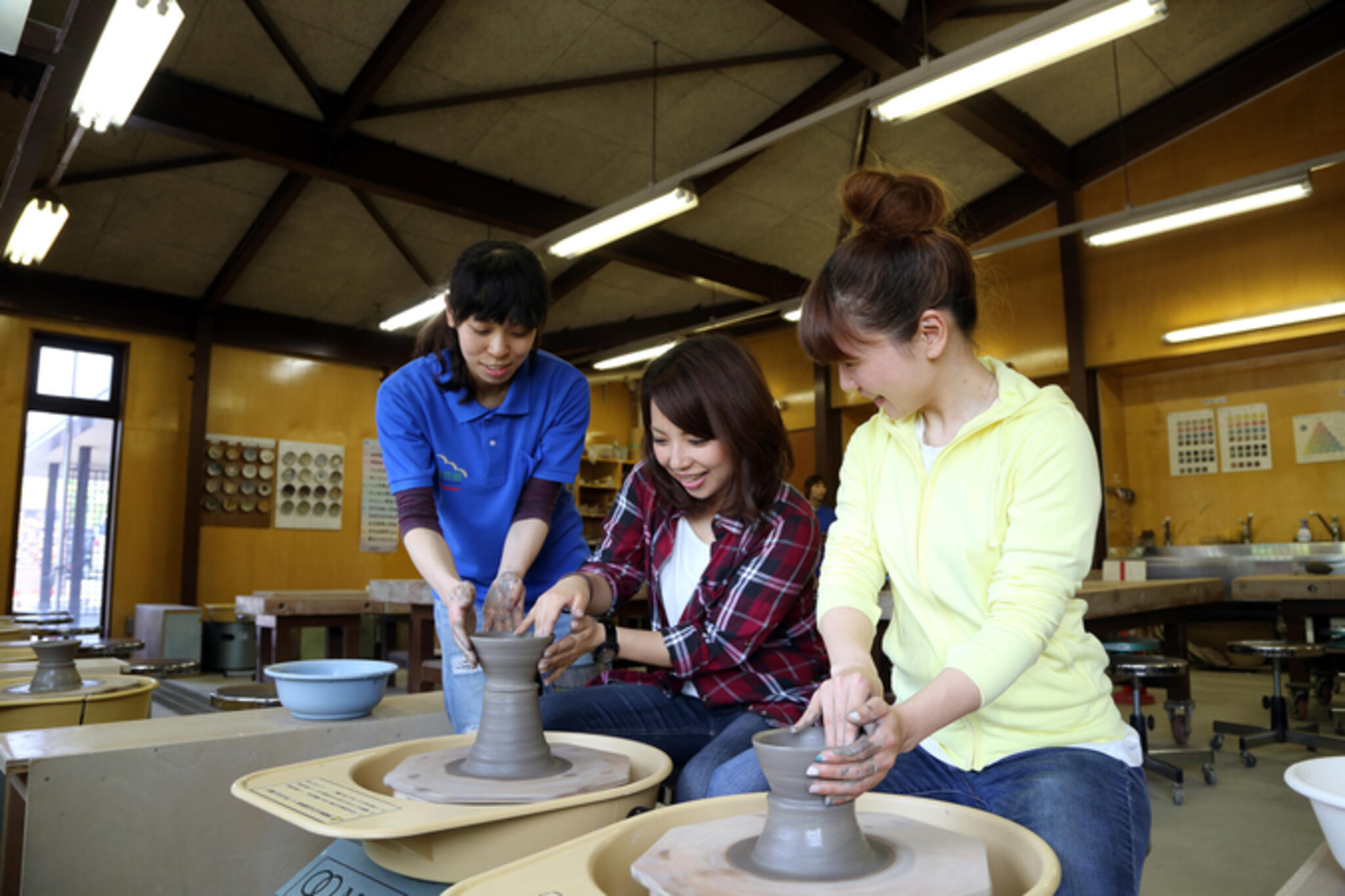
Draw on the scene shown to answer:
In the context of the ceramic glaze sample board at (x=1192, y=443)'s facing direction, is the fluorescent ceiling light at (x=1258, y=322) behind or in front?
in front

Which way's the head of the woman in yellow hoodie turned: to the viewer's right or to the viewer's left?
to the viewer's left

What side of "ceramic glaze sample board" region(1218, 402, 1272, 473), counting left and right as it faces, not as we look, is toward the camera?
front

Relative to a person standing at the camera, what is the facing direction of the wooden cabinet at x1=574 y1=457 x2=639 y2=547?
facing the viewer

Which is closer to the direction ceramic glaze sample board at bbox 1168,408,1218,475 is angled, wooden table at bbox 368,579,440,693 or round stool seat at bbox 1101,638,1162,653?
the round stool seat

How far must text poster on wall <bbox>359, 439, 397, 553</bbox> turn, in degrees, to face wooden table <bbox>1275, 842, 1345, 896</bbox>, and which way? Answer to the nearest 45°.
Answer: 0° — it already faces it

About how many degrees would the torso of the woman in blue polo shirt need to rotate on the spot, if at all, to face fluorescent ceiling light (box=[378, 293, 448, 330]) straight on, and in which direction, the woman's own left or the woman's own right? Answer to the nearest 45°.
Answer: approximately 180°

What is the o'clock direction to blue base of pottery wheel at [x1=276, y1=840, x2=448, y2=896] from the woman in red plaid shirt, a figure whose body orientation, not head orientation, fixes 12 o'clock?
The blue base of pottery wheel is roughly at 12 o'clock from the woman in red plaid shirt.

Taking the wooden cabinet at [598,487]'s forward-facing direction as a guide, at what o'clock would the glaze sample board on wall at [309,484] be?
The glaze sample board on wall is roughly at 2 o'clock from the wooden cabinet.

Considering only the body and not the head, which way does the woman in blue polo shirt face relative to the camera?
toward the camera

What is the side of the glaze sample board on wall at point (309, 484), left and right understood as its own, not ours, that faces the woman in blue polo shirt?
front

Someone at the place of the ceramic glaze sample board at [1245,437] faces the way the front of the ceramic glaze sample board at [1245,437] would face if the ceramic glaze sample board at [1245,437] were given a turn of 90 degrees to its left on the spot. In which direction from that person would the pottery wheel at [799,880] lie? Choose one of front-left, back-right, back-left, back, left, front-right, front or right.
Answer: right

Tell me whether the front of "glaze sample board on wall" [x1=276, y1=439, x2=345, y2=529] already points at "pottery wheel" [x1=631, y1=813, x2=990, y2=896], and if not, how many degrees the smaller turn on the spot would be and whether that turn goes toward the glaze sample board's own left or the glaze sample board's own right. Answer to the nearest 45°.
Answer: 0° — it already faces it

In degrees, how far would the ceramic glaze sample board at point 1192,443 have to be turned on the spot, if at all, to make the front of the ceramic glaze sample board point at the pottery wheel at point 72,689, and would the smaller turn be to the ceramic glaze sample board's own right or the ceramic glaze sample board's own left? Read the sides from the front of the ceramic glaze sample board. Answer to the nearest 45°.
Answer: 0° — it already faces it

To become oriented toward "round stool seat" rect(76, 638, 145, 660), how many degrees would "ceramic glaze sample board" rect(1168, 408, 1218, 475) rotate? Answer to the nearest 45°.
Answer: approximately 45° to its right
